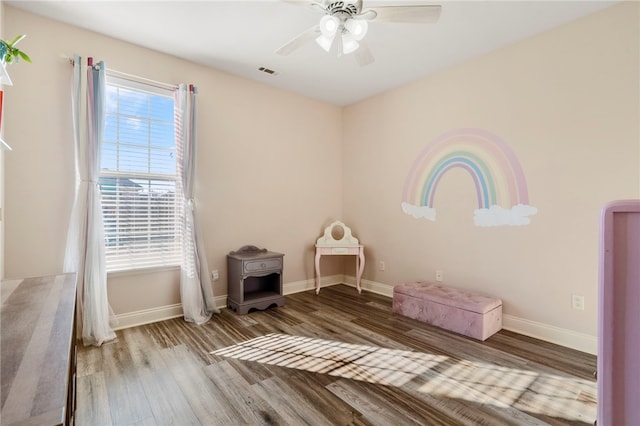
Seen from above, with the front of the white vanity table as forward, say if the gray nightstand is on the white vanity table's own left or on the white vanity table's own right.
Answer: on the white vanity table's own right

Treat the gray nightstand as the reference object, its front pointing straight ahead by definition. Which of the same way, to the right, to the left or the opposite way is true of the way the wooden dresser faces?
to the left

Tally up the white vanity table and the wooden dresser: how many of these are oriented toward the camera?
1

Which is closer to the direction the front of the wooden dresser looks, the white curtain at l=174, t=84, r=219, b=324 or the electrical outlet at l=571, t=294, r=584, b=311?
the electrical outlet

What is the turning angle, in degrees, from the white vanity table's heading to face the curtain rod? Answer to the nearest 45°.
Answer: approximately 45° to its right

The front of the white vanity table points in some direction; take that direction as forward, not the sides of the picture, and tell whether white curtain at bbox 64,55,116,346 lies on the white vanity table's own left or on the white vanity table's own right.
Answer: on the white vanity table's own right

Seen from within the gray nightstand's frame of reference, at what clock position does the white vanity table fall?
The white vanity table is roughly at 10 o'clock from the gray nightstand.

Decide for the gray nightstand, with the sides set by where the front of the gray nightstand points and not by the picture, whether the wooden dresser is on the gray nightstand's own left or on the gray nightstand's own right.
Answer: on the gray nightstand's own right

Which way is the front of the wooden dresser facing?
to the viewer's right
